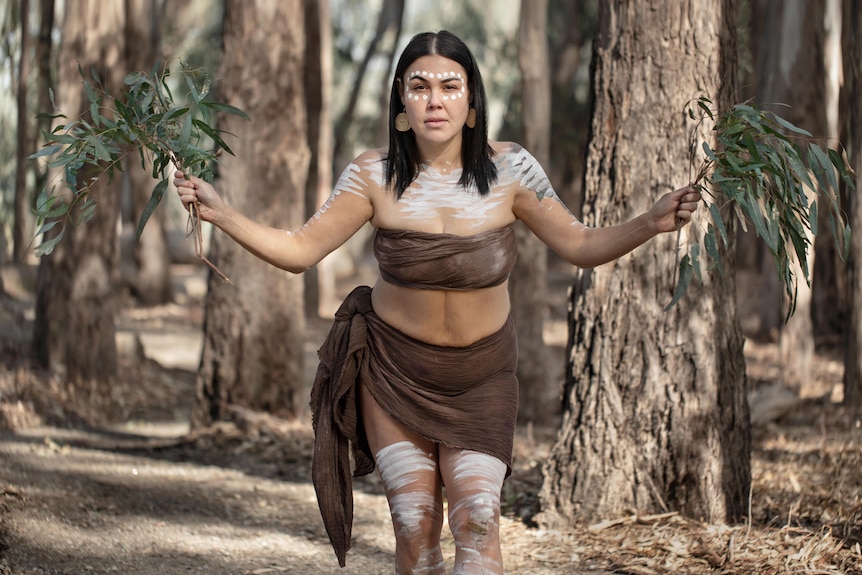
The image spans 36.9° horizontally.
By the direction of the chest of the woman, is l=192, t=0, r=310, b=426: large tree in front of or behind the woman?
behind

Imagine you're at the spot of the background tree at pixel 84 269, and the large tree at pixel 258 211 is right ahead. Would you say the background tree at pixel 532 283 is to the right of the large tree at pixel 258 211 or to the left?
left

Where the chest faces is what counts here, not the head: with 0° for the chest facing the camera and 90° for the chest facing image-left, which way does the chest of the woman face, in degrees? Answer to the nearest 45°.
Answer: approximately 0°

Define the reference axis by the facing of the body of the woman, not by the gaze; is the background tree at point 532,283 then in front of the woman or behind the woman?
behind

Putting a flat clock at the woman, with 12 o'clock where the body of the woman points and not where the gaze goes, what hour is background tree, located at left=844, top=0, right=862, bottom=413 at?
The background tree is roughly at 7 o'clock from the woman.

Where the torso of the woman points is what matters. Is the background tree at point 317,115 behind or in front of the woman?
behind
